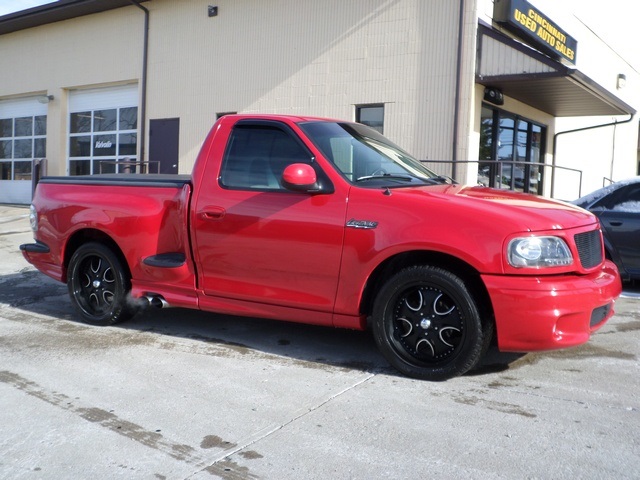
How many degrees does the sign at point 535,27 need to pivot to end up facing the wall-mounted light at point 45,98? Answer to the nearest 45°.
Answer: approximately 135° to its right

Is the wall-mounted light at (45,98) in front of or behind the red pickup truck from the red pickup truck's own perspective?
behind

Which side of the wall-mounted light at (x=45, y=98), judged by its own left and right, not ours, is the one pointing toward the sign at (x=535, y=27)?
left

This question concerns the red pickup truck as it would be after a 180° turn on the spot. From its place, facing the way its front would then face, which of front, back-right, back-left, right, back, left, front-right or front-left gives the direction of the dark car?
right

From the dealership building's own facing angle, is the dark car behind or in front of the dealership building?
in front

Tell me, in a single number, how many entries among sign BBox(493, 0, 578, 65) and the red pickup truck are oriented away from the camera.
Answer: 0

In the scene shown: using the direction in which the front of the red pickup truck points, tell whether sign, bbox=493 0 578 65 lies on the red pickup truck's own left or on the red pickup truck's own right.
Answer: on the red pickup truck's own left

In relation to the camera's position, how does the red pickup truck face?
facing the viewer and to the right of the viewer

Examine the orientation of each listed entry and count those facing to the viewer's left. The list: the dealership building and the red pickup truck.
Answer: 0

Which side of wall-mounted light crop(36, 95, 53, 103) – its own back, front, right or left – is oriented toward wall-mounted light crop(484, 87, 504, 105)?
left

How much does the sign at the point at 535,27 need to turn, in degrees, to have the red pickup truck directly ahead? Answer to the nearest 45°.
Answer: approximately 45° to its right

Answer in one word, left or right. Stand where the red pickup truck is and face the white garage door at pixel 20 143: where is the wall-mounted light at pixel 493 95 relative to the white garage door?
right
